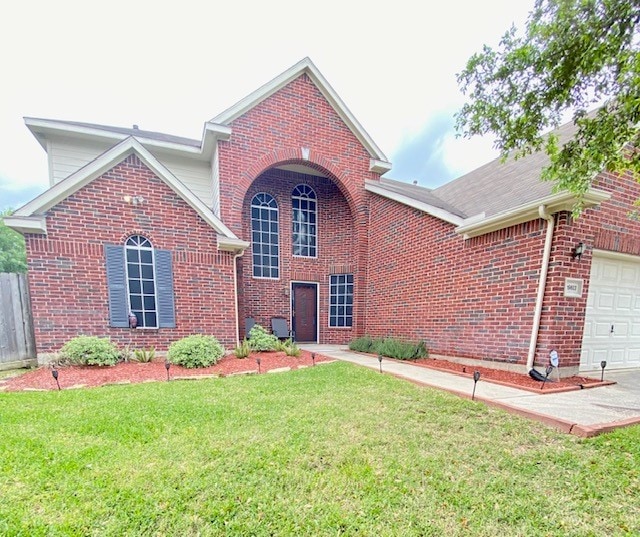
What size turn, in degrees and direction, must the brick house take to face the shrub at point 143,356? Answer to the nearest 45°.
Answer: approximately 90° to its right

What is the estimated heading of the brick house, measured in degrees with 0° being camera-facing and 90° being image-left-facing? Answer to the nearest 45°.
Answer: approximately 0°

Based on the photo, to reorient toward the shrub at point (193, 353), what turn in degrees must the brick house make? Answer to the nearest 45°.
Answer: approximately 90° to its right

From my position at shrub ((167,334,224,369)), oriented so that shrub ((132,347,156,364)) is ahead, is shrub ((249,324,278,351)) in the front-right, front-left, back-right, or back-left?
back-right
